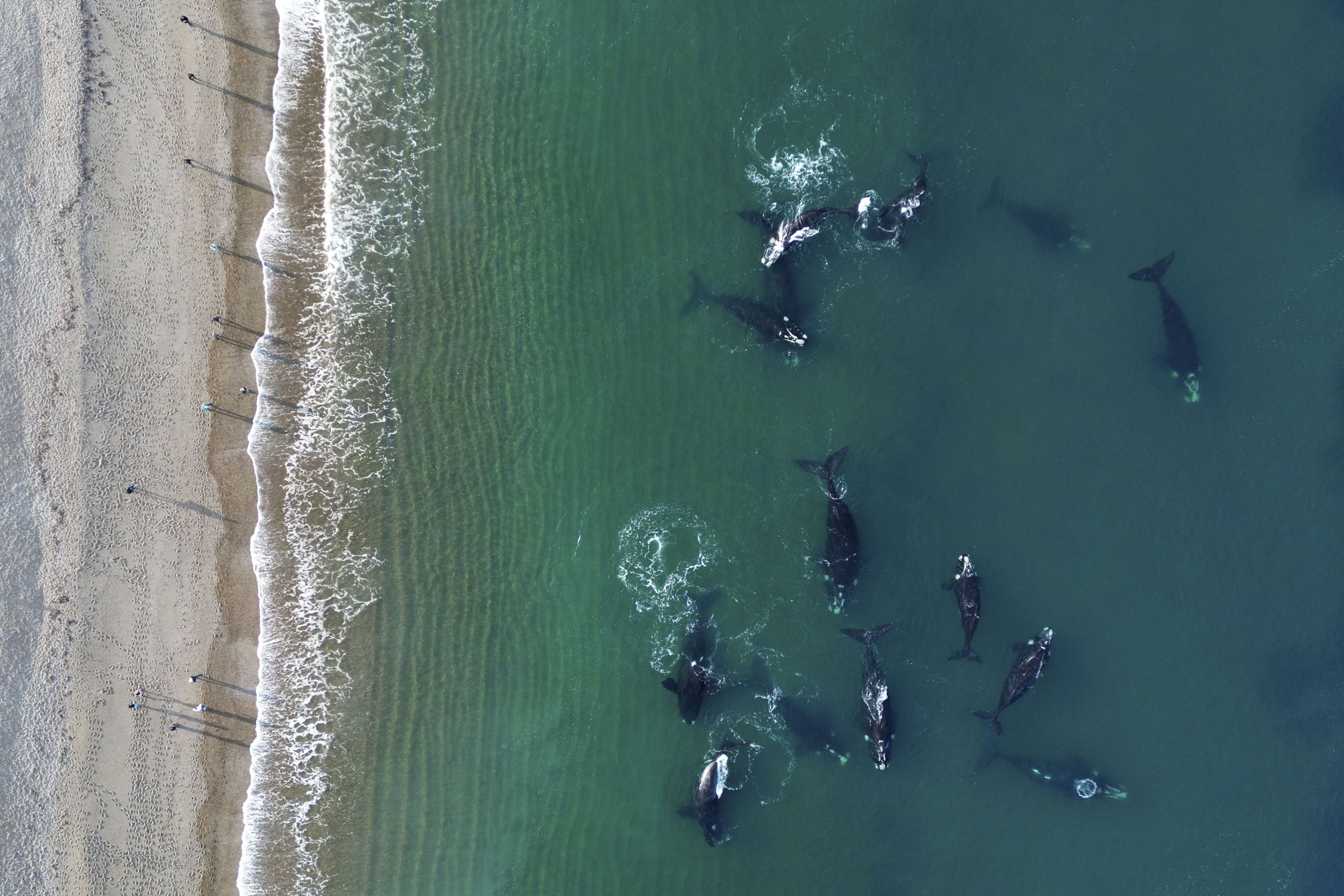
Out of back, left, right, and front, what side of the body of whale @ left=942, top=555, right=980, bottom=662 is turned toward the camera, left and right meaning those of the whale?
back

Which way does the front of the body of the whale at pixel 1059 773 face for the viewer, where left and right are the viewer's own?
facing to the right of the viewer

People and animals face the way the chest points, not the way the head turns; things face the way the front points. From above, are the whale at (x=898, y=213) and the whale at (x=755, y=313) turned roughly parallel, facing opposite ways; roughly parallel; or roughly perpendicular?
roughly perpendicular

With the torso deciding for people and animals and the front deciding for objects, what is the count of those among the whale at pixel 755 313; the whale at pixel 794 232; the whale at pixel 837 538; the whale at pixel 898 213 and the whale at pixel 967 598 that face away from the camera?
1

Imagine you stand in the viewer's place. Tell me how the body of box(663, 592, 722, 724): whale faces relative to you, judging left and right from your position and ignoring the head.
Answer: facing the viewer

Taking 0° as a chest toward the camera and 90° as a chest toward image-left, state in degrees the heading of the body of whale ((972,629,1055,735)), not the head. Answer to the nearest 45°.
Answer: approximately 225°

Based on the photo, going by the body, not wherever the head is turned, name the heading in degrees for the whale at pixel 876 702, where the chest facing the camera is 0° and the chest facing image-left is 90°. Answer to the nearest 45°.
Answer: approximately 0°

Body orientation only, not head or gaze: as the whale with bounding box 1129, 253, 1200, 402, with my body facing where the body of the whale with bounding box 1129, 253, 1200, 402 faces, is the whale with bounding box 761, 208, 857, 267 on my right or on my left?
on my right

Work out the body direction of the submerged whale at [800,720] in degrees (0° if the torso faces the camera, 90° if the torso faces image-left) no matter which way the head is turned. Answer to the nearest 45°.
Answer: approximately 315°

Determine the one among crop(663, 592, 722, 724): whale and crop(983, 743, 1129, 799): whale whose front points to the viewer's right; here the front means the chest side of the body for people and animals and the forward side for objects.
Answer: crop(983, 743, 1129, 799): whale
